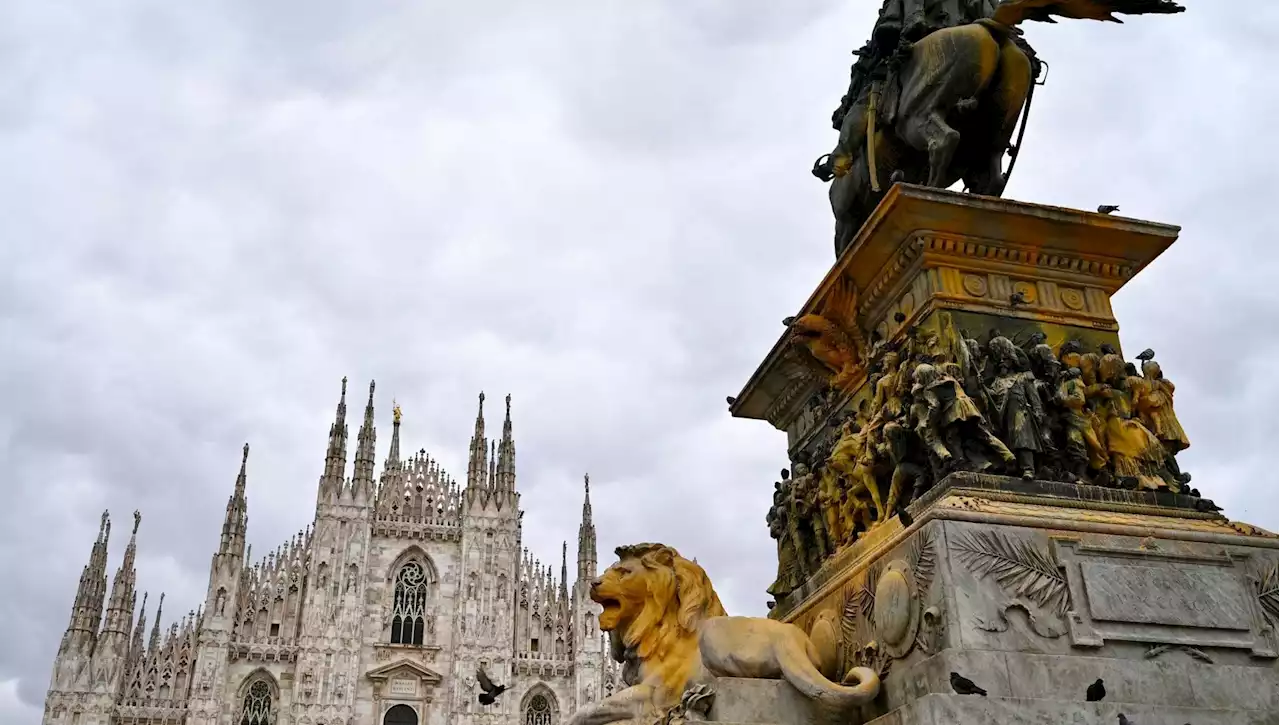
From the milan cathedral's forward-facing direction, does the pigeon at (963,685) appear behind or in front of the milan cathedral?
in front

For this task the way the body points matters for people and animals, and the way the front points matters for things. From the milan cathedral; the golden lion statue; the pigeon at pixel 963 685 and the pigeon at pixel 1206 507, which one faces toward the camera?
the milan cathedral

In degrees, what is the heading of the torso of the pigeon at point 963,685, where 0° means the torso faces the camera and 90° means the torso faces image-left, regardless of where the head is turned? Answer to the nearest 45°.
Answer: approximately 90°

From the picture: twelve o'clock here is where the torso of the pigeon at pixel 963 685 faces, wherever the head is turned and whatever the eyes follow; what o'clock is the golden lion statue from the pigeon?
The golden lion statue is roughly at 1 o'clock from the pigeon.

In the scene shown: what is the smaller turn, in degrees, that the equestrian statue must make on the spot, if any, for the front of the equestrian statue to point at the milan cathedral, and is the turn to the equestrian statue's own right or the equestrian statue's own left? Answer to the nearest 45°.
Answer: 0° — it already faces it

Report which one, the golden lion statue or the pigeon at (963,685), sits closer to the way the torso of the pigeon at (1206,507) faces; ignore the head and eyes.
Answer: the golden lion statue

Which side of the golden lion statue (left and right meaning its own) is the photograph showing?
left

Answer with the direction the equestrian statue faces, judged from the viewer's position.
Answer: facing away from the viewer and to the left of the viewer

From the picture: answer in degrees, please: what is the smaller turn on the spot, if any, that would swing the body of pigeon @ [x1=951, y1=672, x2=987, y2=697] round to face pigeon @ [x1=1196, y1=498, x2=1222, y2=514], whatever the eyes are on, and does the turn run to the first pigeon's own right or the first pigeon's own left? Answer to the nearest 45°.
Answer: approximately 135° to the first pigeon's own right
